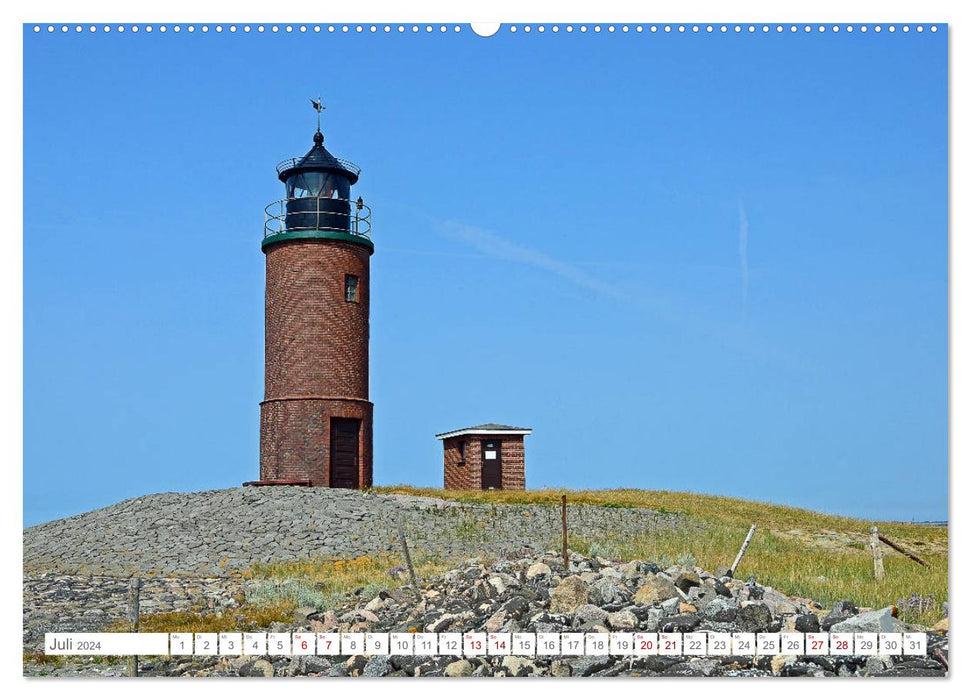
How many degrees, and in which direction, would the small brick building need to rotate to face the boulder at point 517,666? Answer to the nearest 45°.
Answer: approximately 45° to its right

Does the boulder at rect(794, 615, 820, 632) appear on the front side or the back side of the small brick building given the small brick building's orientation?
on the front side

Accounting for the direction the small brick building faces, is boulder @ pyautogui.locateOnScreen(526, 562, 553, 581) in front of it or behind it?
in front

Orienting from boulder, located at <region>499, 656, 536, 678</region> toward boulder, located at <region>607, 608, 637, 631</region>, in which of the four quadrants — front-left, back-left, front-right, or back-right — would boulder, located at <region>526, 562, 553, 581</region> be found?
front-left

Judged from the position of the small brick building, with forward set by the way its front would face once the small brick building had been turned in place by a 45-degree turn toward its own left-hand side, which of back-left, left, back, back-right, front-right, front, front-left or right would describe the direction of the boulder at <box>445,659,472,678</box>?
right

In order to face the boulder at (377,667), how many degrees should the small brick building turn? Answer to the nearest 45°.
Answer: approximately 45° to its right

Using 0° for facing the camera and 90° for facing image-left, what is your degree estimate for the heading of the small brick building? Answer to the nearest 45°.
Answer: approximately 315°

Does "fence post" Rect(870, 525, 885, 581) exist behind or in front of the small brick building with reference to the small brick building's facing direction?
in front

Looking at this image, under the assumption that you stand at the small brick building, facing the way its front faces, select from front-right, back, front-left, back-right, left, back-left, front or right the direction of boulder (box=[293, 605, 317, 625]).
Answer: front-right

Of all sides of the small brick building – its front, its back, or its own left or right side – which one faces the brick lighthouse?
right

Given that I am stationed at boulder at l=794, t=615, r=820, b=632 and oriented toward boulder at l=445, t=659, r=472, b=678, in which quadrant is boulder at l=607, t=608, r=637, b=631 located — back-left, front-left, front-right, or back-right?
front-right
